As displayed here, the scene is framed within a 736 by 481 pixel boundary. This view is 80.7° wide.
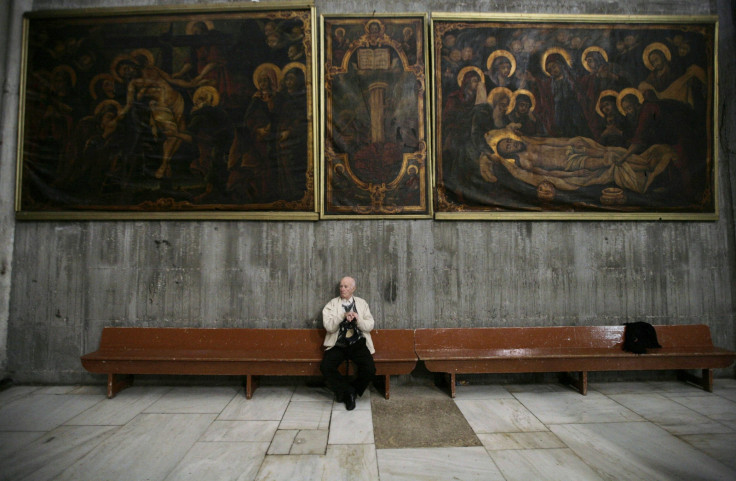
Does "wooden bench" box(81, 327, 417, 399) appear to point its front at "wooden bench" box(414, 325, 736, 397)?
no

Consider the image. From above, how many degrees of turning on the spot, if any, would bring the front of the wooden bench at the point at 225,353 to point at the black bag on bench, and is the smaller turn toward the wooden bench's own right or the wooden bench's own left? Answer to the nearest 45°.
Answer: approximately 90° to the wooden bench's own left

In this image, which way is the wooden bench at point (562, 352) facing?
toward the camera

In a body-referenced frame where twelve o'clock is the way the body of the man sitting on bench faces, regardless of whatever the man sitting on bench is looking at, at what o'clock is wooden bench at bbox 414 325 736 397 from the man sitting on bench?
The wooden bench is roughly at 9 o'clock from the man sitting on bench.

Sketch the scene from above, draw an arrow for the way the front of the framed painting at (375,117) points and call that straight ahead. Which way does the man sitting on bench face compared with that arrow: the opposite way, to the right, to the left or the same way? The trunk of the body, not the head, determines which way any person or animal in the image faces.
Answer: the same way

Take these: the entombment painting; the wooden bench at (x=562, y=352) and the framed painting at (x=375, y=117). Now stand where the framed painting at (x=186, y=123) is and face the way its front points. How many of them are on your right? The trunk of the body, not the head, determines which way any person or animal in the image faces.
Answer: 0

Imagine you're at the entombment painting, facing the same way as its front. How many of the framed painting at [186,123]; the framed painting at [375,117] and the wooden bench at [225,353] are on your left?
0

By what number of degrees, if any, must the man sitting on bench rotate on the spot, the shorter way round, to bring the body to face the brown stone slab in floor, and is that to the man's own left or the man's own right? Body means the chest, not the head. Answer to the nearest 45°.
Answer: approximately 45° to the man's own left

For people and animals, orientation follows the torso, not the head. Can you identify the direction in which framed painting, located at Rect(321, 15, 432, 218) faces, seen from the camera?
facing the viewer

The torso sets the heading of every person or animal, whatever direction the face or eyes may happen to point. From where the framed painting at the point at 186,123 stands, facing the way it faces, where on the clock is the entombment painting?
The entombment painting is roughly at 10 o'clock from the framed painting.

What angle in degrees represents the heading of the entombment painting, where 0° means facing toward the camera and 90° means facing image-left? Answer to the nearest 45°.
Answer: approximately 0°

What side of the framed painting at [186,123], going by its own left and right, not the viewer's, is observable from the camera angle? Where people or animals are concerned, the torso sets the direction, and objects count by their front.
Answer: front

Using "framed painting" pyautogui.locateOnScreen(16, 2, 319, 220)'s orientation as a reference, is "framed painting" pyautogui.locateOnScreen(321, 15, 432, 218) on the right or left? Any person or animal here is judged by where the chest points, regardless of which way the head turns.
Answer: on its left
